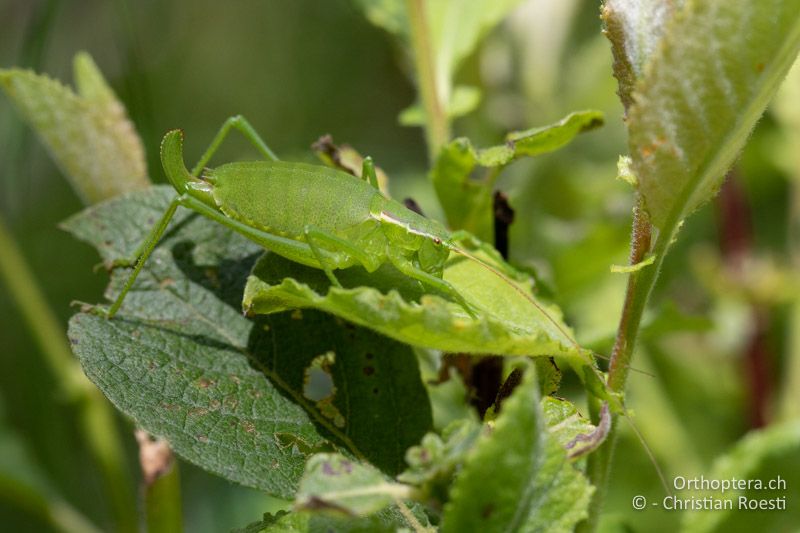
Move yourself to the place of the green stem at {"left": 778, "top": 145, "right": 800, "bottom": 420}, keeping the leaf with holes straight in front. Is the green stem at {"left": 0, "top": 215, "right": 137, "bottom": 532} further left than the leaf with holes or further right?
right

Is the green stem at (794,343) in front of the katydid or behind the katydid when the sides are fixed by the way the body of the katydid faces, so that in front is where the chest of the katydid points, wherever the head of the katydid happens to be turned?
in front

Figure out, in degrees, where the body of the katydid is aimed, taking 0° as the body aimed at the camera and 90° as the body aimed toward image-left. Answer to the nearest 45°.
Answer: approximately 270°

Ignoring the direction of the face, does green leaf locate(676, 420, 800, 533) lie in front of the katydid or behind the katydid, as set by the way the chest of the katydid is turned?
in front
